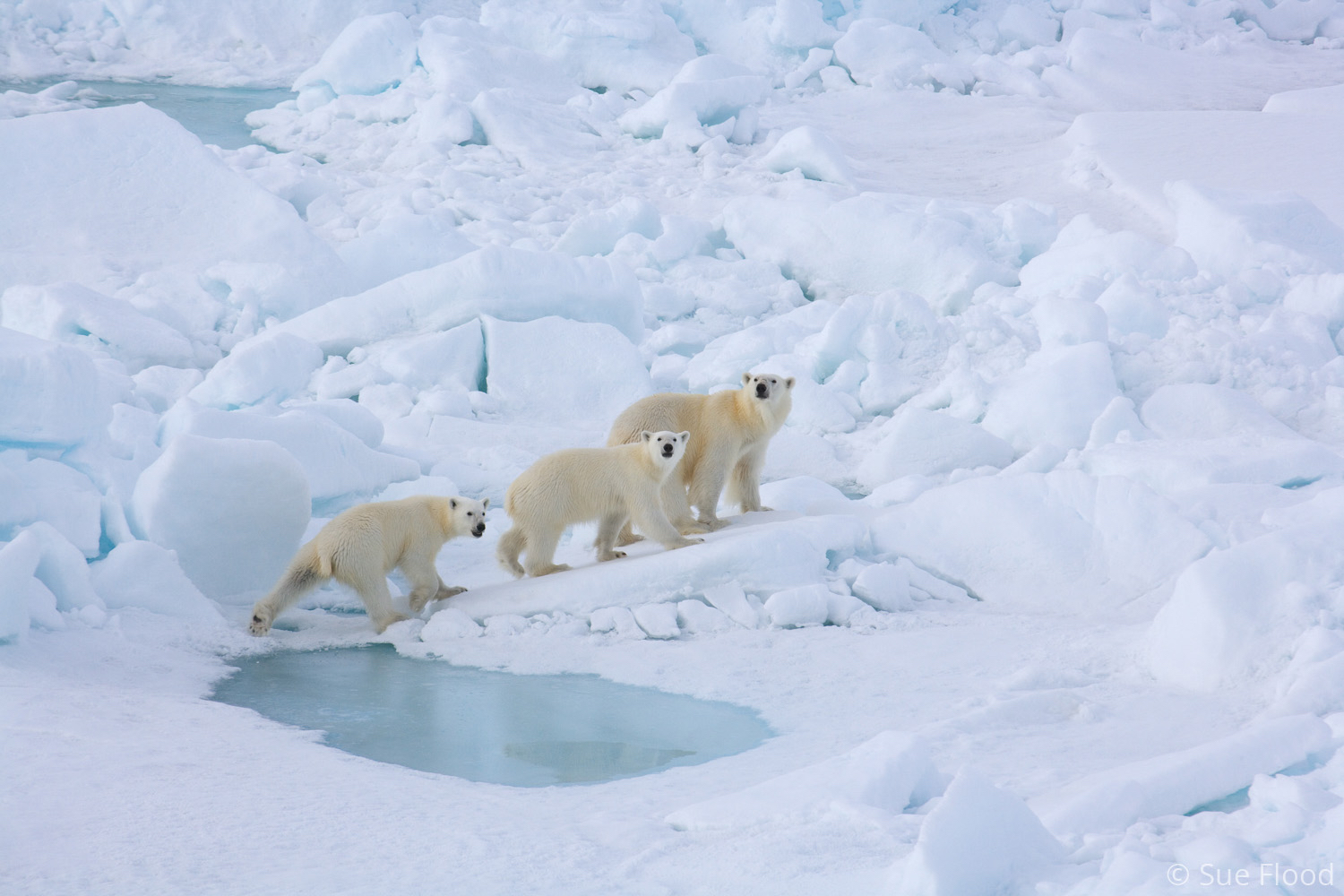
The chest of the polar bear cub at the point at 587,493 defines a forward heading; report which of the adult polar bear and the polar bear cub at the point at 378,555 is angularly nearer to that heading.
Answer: the adult polar bear

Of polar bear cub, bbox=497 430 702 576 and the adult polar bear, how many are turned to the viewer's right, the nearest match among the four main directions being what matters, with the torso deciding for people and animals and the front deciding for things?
2

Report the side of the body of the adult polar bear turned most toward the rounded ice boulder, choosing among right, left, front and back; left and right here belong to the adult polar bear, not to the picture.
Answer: back

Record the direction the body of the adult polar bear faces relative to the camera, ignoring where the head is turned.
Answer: to the viewer's right

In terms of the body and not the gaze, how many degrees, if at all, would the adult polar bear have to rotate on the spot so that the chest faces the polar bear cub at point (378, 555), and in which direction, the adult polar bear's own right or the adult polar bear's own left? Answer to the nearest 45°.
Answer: approximately 135° to the adult polar bear's own right

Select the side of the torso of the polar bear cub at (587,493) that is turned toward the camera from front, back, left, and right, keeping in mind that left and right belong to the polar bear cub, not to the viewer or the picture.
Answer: right

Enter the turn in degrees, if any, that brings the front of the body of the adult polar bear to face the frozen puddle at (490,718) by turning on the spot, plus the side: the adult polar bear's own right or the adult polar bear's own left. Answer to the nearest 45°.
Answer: approximately 90° to the adult polar bear's own right

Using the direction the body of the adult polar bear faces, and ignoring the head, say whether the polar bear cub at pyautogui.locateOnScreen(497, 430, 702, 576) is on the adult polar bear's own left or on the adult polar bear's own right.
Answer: on the adult polar bear's own right

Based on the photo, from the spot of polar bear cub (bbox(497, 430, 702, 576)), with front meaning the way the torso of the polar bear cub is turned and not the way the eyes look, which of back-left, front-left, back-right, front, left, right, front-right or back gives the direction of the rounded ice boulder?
back
